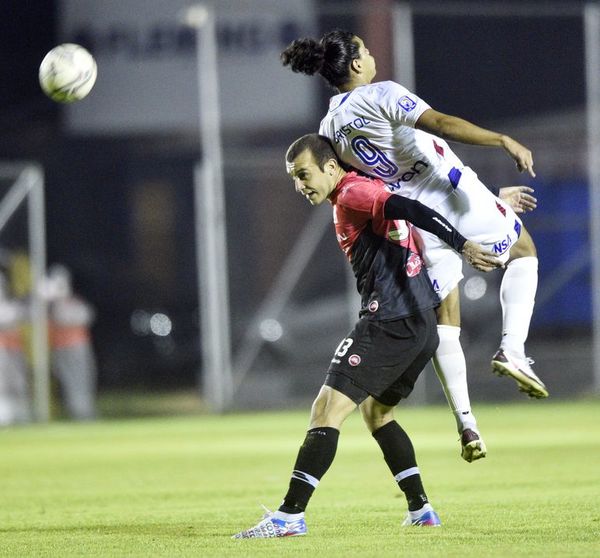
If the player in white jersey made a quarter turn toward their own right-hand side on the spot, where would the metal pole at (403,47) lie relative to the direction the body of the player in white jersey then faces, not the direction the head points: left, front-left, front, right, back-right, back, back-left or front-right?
back-left

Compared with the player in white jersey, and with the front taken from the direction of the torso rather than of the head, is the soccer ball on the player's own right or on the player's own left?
on the player's own left

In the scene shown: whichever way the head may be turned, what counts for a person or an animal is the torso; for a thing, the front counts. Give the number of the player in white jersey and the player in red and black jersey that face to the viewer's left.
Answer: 1

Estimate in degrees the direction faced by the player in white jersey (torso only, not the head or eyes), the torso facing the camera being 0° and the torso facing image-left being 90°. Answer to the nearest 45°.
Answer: approximately 225°

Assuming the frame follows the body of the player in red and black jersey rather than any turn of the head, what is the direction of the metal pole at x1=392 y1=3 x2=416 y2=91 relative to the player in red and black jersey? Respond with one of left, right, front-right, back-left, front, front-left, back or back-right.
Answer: right

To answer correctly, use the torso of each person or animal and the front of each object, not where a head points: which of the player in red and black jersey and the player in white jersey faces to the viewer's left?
the player in red and black jersey

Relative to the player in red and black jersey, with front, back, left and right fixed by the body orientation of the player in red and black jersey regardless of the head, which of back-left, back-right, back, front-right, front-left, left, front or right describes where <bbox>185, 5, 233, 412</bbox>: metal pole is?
right

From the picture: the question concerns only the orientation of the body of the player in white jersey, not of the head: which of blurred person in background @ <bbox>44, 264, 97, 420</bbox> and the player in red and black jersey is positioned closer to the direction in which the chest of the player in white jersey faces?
the blurred person in background

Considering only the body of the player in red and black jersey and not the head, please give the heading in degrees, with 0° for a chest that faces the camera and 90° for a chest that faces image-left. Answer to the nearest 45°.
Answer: approximately 90°

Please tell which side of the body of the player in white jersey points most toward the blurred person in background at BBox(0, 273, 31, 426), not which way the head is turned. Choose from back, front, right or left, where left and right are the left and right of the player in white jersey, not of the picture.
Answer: left

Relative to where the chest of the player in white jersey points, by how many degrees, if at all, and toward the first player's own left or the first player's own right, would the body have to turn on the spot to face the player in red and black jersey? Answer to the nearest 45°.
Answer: approximately 180°
